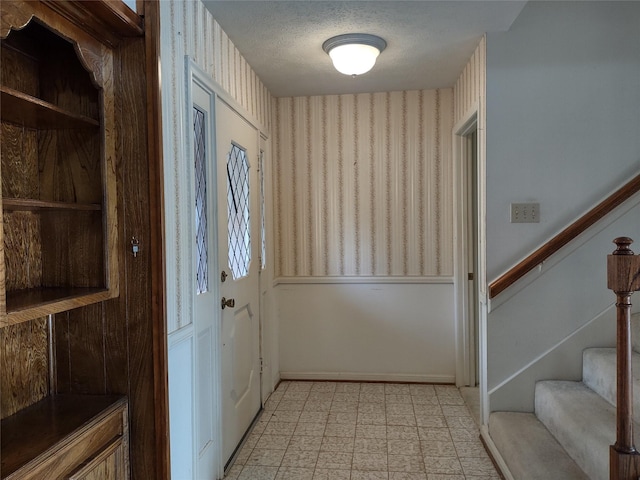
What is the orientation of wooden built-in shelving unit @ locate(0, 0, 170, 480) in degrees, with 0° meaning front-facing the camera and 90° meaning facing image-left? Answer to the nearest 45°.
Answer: approximately 315°

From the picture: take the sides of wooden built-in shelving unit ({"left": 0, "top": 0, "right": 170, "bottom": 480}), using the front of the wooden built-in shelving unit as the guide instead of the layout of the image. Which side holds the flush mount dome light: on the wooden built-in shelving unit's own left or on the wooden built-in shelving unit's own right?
on the wooden built-in shelving unit's own left

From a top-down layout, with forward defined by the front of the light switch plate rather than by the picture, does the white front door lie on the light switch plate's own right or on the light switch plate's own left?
on the light switch plate's own right

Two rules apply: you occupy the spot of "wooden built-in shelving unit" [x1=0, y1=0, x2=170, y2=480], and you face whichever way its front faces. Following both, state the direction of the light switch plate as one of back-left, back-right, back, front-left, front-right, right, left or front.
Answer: front-left

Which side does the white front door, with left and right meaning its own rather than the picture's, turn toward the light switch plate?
front

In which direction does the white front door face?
to the viewer's right

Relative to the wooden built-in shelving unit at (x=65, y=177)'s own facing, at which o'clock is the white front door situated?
The white front door is roughly at 9 o'clock from the wooden built-in shelving unit.
